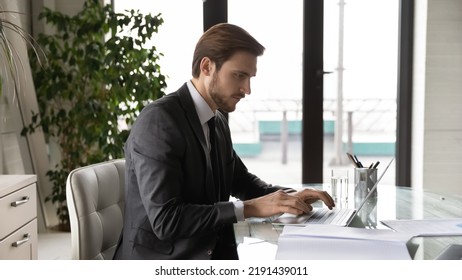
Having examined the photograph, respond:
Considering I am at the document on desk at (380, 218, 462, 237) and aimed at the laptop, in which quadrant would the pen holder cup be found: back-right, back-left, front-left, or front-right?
front-right

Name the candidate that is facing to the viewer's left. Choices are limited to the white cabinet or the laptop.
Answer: the laptop

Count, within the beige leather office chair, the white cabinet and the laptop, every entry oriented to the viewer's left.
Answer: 1

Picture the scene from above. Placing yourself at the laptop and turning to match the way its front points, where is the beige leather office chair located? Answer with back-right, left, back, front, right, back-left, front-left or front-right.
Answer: front

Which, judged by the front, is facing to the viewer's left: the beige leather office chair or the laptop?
the laptop

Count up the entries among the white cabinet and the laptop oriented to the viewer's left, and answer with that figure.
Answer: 1

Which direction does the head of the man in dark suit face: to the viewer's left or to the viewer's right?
to the viewer's right

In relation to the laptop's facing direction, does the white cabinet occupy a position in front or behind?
in front

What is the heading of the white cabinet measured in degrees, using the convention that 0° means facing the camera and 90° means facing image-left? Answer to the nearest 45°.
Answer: approximately 315°

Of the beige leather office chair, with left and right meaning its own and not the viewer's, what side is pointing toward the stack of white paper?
front

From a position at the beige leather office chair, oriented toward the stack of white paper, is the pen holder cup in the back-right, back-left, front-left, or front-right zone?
front-left

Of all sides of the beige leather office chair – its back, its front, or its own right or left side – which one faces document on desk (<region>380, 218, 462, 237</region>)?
front

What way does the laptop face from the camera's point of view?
to the viewer's left

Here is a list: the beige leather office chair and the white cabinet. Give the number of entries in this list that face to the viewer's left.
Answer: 0

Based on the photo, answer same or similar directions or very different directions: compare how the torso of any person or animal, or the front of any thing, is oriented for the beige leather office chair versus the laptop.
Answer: very different directions

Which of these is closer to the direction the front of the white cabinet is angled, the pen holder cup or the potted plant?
the pen holder cup
